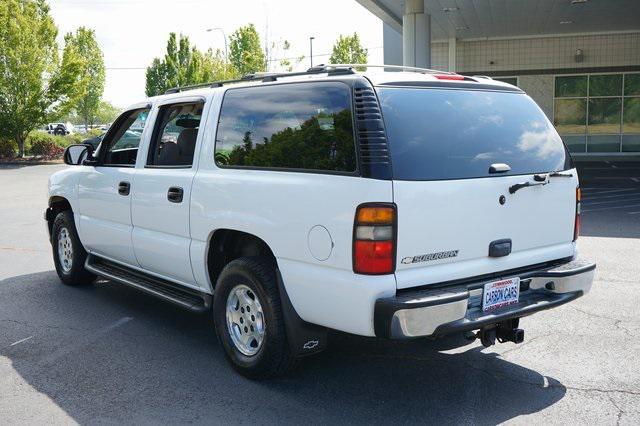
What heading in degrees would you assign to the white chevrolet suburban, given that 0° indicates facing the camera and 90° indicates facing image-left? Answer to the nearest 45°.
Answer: approximately 135°

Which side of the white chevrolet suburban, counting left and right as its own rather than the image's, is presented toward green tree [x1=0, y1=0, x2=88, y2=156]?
front

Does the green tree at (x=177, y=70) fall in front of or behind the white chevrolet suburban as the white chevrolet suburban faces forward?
in front

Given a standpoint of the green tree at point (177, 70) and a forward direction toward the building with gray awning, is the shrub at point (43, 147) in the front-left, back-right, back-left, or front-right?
front-right

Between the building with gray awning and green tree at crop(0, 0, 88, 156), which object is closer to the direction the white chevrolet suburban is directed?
the green tree

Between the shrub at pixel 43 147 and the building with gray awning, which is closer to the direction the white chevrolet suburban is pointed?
the shrub

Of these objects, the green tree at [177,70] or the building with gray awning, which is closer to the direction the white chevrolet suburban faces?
the green tree

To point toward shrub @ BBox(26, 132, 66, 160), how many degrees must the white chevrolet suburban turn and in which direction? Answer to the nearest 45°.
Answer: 0° — it already faces it

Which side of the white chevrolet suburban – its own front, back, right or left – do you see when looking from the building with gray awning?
right
